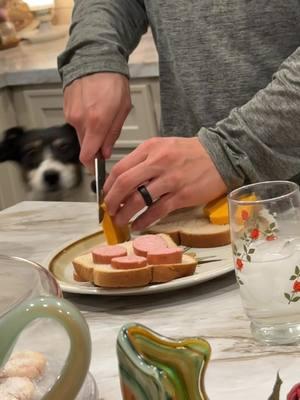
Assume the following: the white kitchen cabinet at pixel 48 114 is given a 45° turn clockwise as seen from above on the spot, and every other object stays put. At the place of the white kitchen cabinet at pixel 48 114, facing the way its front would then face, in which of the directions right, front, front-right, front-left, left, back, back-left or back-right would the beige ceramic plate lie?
front-left

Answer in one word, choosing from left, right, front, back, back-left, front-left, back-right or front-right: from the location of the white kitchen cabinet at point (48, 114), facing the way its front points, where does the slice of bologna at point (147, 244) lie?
front

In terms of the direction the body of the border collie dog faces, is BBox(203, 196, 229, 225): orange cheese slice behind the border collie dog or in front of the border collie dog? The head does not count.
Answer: in front

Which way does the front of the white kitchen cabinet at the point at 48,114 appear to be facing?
toward the camera

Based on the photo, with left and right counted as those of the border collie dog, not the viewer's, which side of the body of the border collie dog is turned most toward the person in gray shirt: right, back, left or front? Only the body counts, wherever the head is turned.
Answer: left

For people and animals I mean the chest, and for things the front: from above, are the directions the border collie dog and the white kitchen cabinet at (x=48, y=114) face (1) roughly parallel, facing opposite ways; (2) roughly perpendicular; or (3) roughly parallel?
roughly parallel

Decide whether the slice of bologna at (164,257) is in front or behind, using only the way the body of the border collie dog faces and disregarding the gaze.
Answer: in front

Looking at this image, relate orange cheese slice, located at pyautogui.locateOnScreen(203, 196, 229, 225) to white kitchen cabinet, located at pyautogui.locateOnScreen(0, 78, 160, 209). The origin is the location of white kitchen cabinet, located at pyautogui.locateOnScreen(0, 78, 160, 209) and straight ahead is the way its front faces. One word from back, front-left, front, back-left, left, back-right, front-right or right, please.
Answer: front

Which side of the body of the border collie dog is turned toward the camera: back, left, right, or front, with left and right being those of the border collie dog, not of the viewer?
front

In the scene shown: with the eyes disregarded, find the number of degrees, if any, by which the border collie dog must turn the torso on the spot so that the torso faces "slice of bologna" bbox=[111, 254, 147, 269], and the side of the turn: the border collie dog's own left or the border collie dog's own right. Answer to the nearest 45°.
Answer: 0° — it already faces it

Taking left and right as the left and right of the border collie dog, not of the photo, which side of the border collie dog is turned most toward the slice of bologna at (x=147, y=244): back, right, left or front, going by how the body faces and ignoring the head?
front
